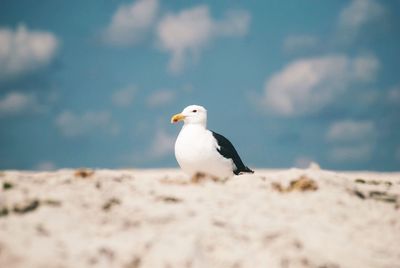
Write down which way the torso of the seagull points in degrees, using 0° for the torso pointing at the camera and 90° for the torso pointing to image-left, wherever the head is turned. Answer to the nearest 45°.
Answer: approximately 45°
